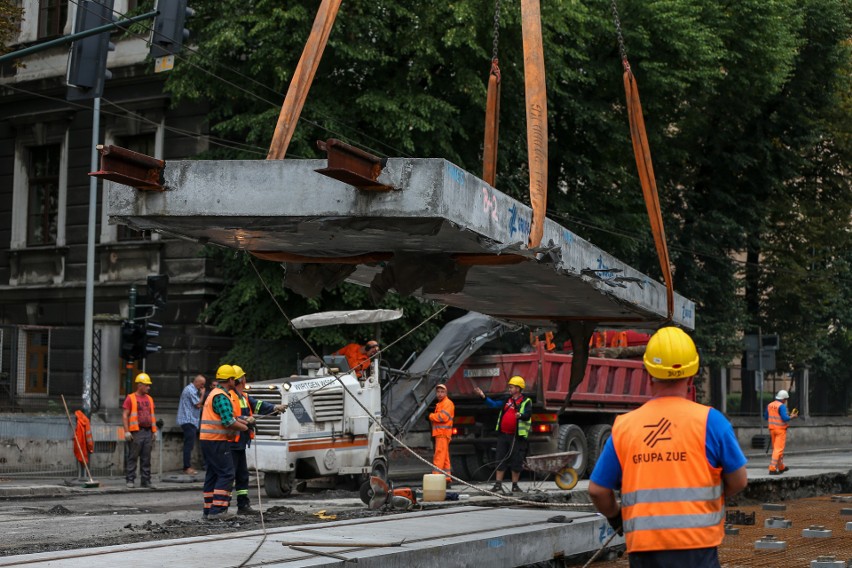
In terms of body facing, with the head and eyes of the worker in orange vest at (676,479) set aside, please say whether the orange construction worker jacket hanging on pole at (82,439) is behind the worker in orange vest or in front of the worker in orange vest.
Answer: in front

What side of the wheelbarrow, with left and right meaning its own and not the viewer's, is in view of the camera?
right

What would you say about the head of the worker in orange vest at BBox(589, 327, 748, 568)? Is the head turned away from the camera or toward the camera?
away from the camera

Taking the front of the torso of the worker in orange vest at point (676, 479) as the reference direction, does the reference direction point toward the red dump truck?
yes

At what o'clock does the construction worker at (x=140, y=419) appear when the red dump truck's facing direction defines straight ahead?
The construction worker is roughly at 7 o'clock from the red dump truck.

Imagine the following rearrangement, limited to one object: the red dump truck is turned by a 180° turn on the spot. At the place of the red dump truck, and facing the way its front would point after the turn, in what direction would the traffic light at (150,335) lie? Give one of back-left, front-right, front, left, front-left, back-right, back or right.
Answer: front-right

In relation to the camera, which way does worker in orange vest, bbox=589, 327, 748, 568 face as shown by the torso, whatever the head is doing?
away from the camera
